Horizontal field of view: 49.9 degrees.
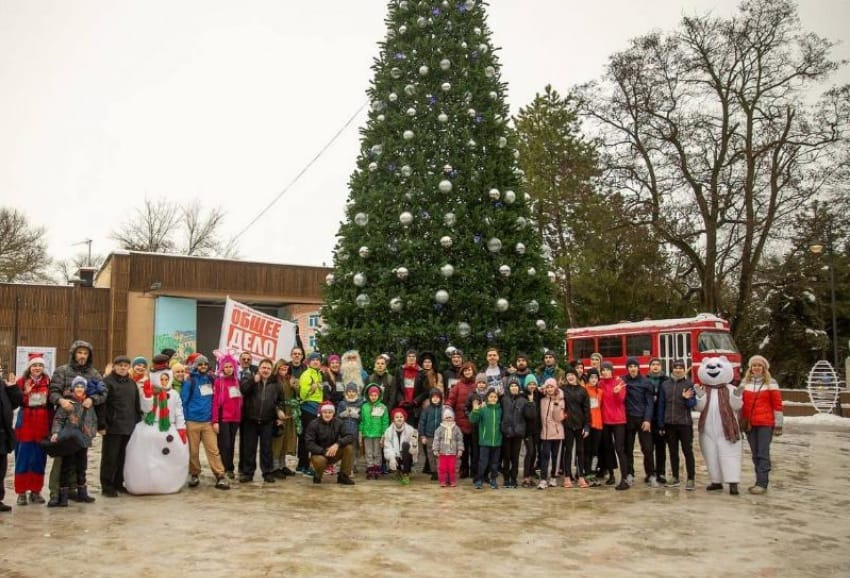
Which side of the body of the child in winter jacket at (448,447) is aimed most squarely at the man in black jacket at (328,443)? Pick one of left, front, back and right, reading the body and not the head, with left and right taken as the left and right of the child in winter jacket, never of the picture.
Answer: right

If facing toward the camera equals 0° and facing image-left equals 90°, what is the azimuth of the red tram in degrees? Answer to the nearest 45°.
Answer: approximately 315°

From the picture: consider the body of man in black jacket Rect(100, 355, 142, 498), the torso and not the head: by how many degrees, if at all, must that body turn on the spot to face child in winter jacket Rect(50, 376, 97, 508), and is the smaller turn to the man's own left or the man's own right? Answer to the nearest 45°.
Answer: approximately 45° to the man's own right

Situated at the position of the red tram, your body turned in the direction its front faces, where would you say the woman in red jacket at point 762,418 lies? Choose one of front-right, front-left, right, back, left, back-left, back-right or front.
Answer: front-right

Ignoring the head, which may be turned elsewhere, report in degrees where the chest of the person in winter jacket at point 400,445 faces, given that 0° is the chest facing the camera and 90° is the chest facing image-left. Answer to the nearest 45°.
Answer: approximately 0°

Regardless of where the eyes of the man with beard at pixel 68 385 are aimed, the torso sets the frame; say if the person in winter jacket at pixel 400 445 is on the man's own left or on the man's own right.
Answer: on the man's own left

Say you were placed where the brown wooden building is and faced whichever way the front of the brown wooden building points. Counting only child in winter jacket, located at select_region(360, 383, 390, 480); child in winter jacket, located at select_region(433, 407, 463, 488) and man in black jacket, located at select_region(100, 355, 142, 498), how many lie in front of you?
3

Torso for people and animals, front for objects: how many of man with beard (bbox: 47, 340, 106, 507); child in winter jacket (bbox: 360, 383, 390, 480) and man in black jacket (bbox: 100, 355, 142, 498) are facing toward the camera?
3

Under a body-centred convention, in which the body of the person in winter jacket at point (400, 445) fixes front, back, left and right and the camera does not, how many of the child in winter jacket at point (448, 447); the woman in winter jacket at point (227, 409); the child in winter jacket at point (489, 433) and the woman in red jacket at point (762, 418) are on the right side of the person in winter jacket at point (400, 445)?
1
